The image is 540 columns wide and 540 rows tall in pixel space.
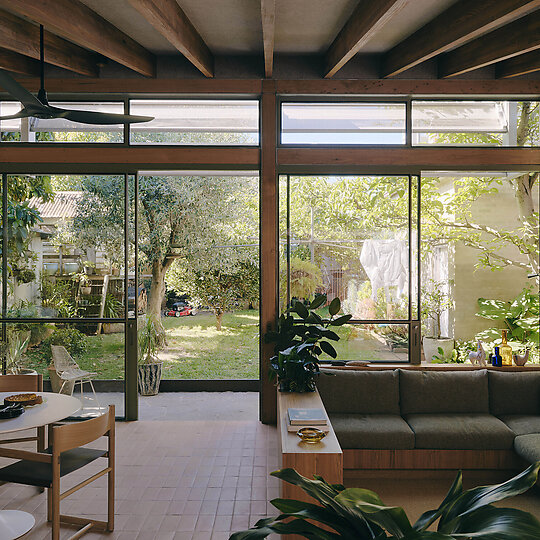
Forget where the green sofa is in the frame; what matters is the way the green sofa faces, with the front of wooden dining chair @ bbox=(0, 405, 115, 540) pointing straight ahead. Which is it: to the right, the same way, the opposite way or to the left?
to the left

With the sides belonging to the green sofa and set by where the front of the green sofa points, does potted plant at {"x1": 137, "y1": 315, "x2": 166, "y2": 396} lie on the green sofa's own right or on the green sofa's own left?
on the green sofa's own right

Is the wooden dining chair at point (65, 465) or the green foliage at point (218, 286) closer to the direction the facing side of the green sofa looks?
the wooden dining chair

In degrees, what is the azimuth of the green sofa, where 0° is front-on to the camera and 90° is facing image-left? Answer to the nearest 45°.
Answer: approximately 0°

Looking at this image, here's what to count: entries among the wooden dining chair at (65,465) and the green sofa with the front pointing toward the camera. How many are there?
1

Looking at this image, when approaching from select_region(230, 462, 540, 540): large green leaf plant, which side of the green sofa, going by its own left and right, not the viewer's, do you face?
front

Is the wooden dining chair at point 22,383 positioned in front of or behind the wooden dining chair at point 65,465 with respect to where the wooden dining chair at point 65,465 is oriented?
in front

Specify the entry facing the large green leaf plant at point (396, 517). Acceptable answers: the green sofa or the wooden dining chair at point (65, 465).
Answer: the green sofa

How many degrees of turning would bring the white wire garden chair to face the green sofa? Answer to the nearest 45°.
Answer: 0° — it already faces it

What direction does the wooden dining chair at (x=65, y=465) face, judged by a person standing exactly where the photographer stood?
facing away from the viewer and to the left of the viewer

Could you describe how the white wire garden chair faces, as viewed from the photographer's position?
facing the viewer and to the right of the viewer

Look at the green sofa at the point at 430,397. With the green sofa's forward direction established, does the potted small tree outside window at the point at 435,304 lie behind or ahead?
behind

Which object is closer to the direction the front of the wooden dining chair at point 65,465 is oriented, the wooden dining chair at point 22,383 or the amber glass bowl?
the wooden dining chair
